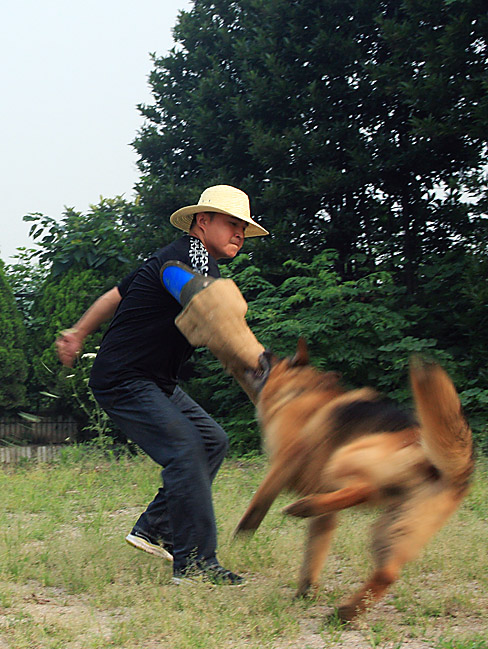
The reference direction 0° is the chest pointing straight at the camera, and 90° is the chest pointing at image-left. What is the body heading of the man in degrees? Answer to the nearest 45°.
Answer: approximately 270°

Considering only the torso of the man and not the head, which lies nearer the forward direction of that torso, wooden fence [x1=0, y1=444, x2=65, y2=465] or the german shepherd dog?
the german shepherd dog

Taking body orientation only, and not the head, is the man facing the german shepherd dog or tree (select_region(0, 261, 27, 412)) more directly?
the german shepherd dog

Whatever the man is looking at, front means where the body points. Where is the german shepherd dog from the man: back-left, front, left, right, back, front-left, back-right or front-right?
front-right

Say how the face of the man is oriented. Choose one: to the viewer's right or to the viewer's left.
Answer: to the viewer's right
